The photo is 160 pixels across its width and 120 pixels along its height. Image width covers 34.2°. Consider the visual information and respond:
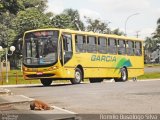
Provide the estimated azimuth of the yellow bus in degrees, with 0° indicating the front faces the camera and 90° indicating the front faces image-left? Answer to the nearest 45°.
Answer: approximately 45°
